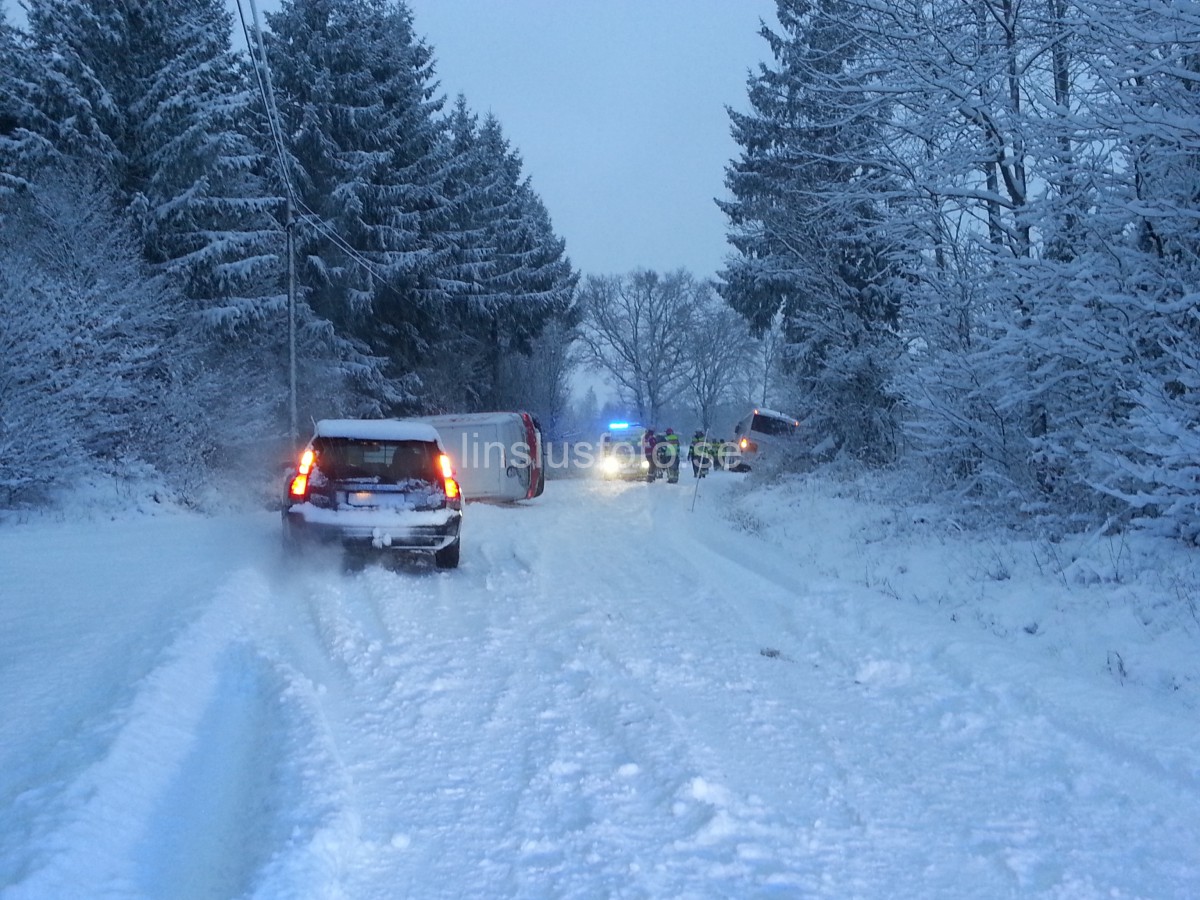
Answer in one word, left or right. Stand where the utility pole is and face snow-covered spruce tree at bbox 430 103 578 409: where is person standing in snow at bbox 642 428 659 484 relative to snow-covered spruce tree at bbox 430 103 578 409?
right

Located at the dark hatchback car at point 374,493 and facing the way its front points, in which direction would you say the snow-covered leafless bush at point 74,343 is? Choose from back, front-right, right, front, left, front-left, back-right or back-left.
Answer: front-left

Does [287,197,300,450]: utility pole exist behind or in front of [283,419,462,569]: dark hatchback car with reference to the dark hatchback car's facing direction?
in front

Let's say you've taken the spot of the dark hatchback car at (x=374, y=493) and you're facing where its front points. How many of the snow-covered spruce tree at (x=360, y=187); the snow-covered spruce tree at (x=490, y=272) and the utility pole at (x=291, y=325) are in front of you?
3

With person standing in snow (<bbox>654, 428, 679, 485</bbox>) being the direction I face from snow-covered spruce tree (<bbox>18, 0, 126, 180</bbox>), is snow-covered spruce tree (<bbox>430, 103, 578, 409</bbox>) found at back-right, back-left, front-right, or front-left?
front-left

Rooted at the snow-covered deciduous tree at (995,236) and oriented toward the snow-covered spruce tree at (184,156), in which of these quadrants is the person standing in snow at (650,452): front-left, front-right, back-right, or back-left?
front-right

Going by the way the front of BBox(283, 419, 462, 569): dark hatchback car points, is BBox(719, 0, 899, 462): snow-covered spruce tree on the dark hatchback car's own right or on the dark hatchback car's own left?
on the dark hatchback car's own right

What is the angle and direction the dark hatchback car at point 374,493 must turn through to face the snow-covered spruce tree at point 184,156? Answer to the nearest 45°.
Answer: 0° — it already faces it

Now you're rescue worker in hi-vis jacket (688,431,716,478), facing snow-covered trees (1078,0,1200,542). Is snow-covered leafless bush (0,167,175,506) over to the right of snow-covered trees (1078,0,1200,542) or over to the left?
right

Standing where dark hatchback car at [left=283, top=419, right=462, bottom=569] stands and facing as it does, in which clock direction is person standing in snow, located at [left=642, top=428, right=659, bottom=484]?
The person standing in snow is roughly at 1 o'clock from the dark hatchback car.

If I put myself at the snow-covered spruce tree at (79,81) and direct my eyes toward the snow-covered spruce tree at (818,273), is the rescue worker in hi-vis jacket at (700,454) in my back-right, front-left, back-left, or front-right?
front-left

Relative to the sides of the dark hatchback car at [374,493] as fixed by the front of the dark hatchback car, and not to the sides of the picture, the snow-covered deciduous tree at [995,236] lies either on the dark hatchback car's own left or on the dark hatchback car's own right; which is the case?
on the dark hatchback car's own right

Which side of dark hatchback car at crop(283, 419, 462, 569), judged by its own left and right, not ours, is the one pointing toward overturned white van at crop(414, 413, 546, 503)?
front

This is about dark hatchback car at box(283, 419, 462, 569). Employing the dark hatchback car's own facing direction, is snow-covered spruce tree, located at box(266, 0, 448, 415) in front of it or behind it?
in front

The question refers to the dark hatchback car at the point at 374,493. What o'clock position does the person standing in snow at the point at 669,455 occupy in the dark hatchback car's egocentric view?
The person standing in snow is roughly at 1 o'clock from the dark hatchback car.

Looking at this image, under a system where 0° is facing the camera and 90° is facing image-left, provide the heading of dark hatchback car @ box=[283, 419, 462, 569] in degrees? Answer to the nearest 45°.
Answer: approximately 180°
